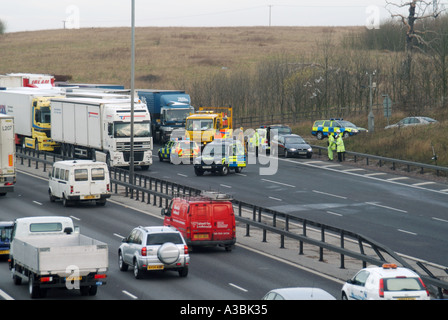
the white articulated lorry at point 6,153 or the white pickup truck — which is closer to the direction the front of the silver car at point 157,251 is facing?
the white articulated lorry

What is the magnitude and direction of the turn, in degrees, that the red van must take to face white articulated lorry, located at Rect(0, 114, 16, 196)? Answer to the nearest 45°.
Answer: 0° — it already faces it

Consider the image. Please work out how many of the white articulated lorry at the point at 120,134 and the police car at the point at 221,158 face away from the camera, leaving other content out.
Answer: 0

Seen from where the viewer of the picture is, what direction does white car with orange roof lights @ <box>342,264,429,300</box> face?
facing away from the viewer and to the left of the viewer

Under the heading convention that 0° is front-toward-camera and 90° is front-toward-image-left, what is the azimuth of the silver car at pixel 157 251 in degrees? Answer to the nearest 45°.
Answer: approximately 135°

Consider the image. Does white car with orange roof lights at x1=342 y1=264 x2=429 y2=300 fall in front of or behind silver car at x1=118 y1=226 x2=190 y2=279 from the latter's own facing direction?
behind

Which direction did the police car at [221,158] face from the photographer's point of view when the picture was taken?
facing the viewer and to the left of the viewer
